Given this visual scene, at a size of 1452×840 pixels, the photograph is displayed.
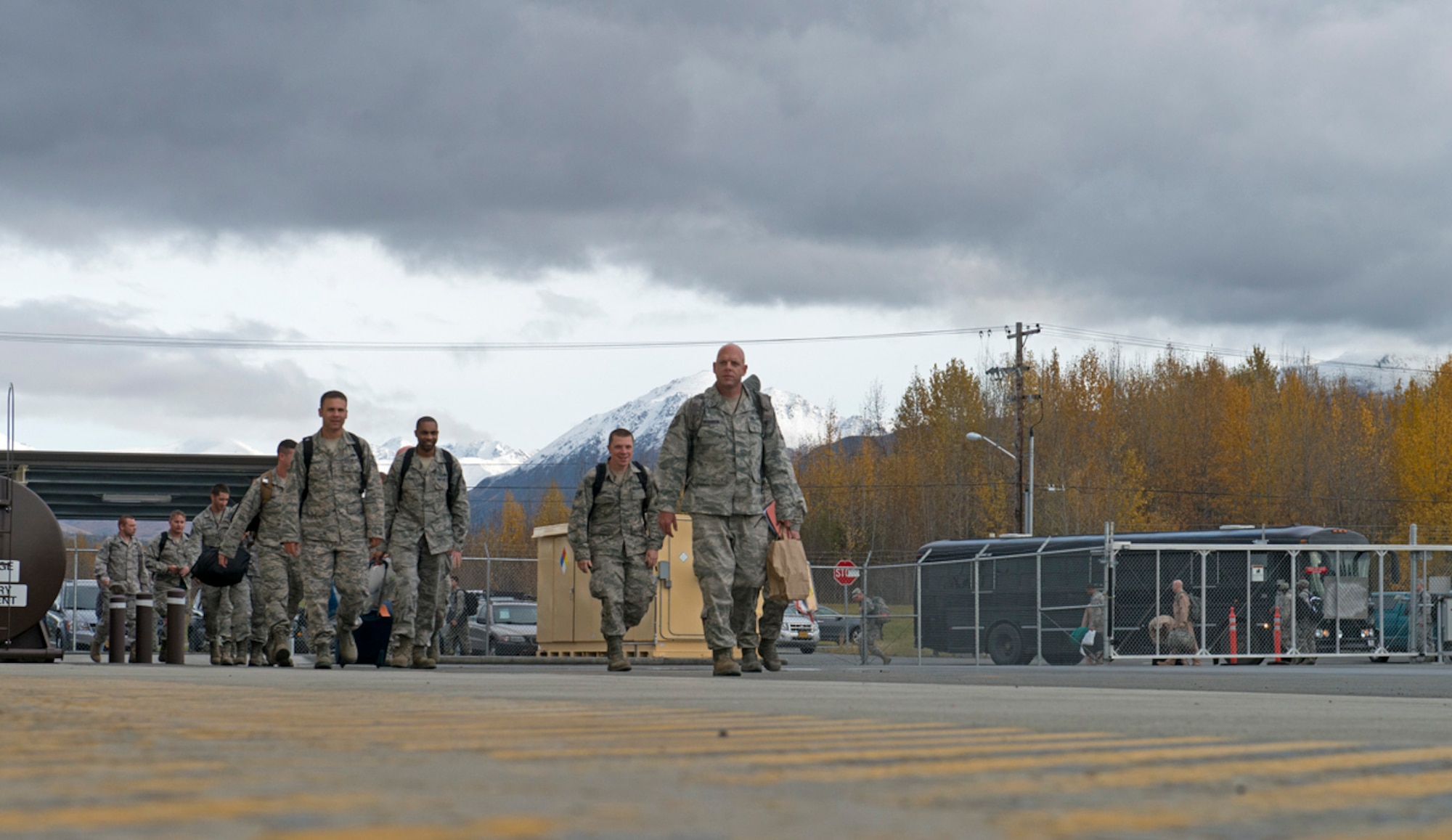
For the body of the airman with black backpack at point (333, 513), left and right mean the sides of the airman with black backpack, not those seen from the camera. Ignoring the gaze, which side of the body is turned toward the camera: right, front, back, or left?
front

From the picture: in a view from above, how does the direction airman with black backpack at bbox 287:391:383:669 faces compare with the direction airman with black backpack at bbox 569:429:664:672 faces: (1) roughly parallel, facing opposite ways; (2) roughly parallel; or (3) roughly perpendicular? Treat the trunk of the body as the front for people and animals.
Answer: roughly parallel

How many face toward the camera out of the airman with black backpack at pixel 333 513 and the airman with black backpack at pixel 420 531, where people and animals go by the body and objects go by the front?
2

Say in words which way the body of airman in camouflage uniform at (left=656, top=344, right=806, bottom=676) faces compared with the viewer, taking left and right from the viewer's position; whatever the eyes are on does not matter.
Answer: facing the viewer

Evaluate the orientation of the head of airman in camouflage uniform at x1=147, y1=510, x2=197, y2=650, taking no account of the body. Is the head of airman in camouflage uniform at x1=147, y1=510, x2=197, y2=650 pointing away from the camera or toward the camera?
toward the camera

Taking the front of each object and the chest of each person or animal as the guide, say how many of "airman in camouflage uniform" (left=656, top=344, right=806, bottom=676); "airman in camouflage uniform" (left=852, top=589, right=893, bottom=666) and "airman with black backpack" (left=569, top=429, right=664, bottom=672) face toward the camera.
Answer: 2

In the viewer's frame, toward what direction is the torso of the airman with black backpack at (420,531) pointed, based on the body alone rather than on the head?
toward the camera

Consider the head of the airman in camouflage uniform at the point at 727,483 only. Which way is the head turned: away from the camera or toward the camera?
toward the camera

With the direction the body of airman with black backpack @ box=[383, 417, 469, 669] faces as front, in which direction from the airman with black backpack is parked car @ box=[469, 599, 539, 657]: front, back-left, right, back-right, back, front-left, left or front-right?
back
